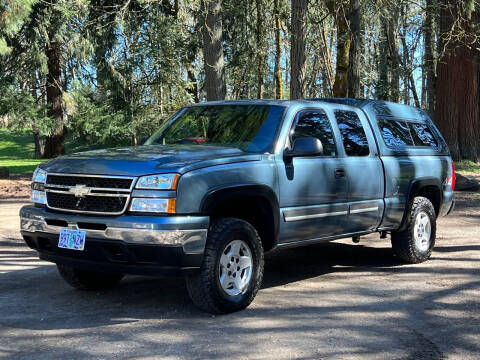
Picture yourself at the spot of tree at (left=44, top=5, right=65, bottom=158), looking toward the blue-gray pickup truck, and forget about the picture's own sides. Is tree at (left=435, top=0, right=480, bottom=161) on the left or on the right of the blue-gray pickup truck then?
left

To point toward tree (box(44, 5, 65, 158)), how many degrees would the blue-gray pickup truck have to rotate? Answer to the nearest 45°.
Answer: approximately 135° to its right

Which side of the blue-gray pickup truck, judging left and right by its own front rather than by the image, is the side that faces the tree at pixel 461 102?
back

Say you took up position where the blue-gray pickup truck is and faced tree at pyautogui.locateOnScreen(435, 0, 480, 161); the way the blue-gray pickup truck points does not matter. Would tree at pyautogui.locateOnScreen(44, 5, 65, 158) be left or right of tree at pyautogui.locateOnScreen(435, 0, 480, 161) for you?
left

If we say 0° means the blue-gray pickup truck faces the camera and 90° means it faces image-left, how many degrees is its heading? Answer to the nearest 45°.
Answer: approximately 45°
